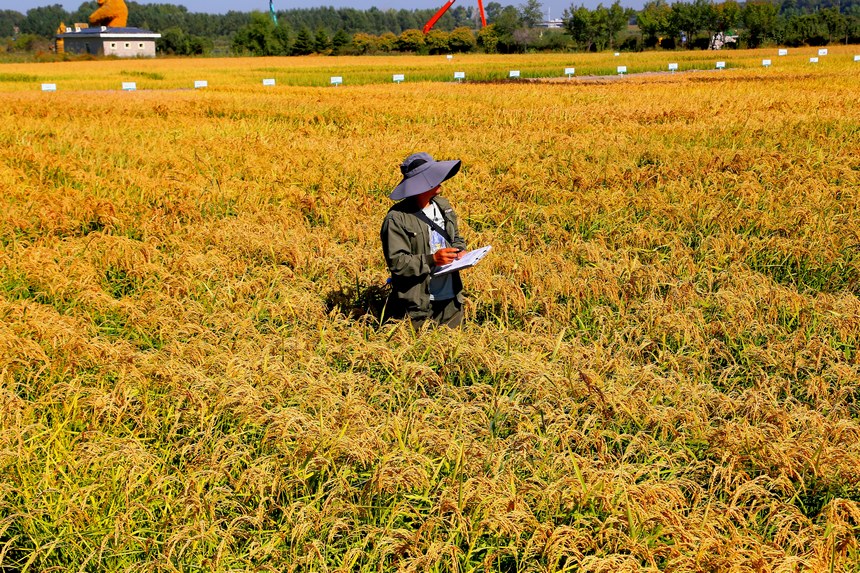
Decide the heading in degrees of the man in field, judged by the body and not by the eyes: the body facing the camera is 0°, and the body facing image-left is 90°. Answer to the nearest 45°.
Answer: approximately 315°
